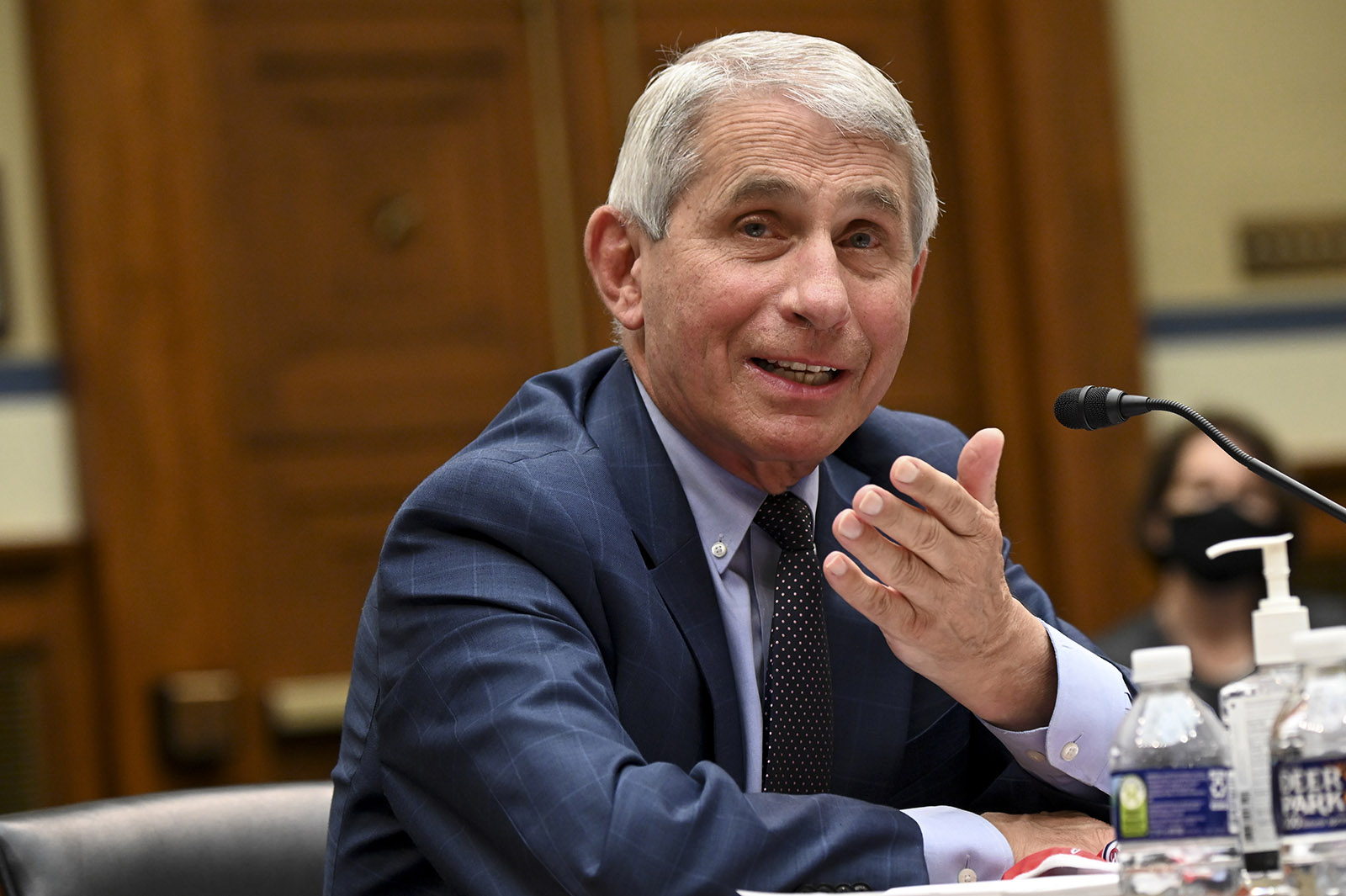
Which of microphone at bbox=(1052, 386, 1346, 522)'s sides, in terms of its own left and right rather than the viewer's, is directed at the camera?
left

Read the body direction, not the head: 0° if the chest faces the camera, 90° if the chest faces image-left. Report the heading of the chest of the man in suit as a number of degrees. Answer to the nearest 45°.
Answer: approximately 315°

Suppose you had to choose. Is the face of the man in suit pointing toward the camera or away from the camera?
toward the camera

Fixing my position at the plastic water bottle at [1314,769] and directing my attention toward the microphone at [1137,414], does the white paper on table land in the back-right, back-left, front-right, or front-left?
front-left

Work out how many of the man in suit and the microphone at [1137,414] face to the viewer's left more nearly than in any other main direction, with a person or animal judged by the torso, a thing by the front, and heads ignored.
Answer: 1

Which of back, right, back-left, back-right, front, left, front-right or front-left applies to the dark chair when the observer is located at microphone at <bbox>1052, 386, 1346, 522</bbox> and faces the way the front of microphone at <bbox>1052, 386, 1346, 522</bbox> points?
front

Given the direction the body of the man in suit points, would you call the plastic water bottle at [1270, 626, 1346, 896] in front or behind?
in front

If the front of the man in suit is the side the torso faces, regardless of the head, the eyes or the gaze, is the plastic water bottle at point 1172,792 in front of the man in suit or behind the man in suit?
in front
